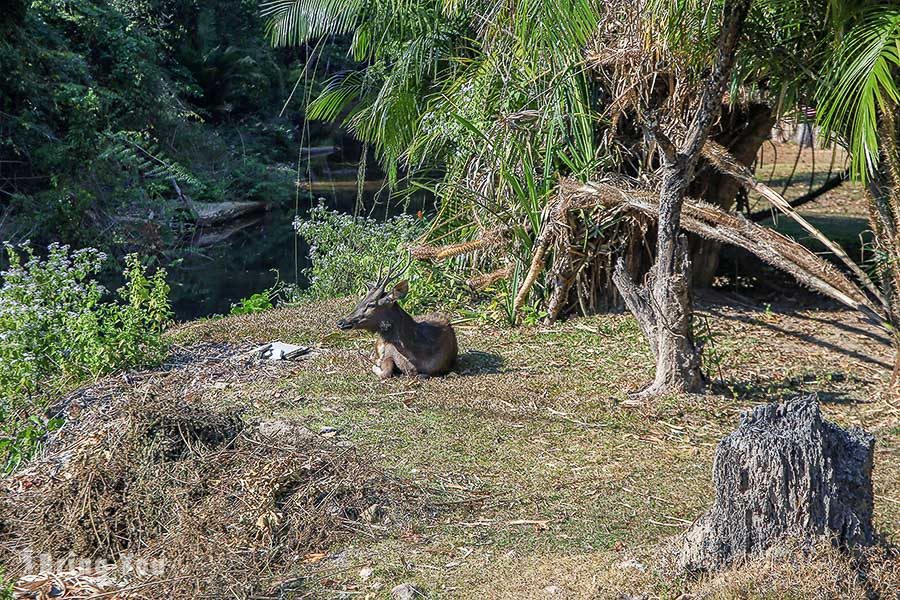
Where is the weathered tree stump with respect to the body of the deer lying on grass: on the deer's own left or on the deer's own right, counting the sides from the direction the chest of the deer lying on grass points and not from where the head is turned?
on the deer's own left

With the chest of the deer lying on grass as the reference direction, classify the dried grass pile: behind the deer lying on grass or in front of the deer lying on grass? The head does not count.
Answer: in front

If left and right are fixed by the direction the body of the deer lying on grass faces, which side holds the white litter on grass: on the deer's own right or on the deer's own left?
on the deer's own right

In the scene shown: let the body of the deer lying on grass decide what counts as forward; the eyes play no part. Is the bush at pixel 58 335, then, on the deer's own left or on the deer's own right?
on the deer's own right

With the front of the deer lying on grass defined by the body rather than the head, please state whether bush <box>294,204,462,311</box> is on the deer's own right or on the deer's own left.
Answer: on the deer's own right

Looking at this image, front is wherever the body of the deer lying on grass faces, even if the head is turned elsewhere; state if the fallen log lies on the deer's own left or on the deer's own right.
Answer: on the deer's own right

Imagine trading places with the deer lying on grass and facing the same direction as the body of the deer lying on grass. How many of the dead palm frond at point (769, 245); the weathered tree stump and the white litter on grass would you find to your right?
1

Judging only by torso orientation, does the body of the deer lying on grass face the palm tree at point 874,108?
no

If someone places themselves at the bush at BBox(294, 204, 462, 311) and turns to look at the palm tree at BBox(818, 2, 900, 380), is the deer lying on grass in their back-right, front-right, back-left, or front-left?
front-right

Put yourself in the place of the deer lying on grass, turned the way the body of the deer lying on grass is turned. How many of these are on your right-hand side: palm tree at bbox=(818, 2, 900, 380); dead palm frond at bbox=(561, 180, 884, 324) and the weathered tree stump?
0

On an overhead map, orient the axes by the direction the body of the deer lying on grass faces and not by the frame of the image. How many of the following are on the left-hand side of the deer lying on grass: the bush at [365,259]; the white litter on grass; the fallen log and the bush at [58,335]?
0

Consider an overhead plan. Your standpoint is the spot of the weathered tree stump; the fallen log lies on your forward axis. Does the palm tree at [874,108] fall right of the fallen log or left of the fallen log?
right

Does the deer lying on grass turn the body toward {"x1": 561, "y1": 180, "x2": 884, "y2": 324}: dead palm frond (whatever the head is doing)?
no

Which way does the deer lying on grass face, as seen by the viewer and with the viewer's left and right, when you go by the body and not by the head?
facing the viewer and to the left of the viewer
